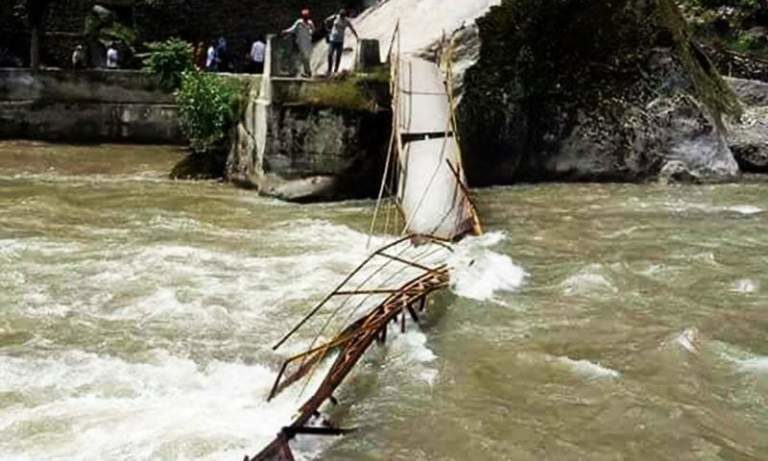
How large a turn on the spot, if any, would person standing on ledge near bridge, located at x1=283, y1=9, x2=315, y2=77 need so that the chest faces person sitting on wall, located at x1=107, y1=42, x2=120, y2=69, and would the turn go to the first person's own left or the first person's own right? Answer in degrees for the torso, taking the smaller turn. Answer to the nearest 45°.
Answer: approximately 135° to the first person's own right

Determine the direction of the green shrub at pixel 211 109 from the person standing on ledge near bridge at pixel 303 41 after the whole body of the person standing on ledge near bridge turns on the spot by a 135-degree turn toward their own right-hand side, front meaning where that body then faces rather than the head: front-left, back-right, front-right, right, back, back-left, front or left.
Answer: front

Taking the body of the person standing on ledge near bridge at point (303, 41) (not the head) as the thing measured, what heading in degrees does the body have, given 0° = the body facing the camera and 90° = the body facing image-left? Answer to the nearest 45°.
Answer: approximately 0°

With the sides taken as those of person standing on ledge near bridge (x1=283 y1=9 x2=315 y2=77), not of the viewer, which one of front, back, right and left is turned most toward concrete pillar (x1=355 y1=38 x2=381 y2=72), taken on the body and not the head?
left

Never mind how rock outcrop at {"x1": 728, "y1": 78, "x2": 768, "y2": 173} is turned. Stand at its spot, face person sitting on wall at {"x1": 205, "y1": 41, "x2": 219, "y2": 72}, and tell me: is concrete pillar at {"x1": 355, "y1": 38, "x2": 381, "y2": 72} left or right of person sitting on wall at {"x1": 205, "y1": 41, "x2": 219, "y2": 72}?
left

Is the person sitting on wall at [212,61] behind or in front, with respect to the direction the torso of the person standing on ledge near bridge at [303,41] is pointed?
behind

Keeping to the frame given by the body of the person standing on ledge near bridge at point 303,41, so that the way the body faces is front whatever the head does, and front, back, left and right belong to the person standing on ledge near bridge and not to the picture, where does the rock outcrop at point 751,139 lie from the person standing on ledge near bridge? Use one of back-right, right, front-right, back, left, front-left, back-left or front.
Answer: left

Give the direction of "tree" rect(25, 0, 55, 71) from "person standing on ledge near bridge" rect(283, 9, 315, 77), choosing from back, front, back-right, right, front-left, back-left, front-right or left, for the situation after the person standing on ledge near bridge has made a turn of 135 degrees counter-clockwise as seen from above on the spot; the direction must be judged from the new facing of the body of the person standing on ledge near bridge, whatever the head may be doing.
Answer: left

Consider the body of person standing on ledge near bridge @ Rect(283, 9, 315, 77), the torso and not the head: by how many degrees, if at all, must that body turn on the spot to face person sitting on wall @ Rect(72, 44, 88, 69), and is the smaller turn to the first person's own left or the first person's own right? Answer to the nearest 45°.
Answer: approximately 135° to the first person's own right

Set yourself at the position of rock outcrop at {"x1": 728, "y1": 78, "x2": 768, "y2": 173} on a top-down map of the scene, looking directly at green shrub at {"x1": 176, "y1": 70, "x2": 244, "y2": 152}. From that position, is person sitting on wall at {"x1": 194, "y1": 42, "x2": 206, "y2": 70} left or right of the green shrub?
right

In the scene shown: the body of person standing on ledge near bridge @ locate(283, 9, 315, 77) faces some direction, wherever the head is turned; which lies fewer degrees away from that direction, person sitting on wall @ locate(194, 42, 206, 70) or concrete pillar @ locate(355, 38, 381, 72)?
the concrete pillar

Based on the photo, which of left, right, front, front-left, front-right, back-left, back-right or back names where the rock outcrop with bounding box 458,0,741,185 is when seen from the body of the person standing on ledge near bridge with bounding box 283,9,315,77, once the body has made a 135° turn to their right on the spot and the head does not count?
back-right

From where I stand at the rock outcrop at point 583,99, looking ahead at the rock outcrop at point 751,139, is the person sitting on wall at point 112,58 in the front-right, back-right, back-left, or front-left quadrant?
back-left
